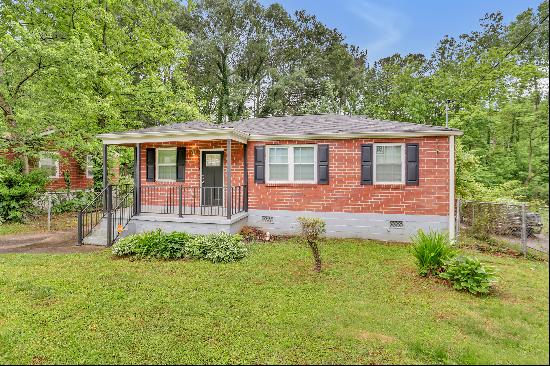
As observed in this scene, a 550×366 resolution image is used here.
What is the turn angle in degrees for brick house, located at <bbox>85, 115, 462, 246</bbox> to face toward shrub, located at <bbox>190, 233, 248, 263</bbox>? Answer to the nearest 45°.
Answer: approximately 45° to its right

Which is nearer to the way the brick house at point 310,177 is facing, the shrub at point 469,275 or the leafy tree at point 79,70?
the shrub

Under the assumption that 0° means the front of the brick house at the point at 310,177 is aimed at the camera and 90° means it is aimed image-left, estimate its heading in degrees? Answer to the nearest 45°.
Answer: approximately 0°

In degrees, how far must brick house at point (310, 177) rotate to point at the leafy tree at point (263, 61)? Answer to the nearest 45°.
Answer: approximately 180°

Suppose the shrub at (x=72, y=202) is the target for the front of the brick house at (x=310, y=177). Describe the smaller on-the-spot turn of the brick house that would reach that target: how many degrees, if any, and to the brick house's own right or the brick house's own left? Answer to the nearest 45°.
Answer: approximately 135° to the brick house's own right

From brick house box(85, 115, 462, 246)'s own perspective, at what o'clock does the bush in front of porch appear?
The bush in front of porch is roughly at 2 o'clock from the brick house.

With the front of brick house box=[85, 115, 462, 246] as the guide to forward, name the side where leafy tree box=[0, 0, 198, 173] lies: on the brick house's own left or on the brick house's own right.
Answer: on the brick house's own right

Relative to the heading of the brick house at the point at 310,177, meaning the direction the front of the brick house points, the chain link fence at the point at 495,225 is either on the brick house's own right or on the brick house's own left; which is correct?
on the brick house's own left

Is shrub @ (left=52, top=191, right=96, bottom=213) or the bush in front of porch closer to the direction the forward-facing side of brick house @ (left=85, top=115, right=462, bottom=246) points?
the bush in front of porch

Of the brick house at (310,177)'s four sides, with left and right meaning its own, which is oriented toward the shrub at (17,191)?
right

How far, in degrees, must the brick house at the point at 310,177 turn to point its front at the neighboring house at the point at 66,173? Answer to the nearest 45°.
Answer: approximately 135° to its right
